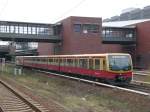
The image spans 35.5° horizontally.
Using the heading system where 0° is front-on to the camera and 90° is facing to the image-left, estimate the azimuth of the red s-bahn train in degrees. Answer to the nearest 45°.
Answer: approximately 315°
